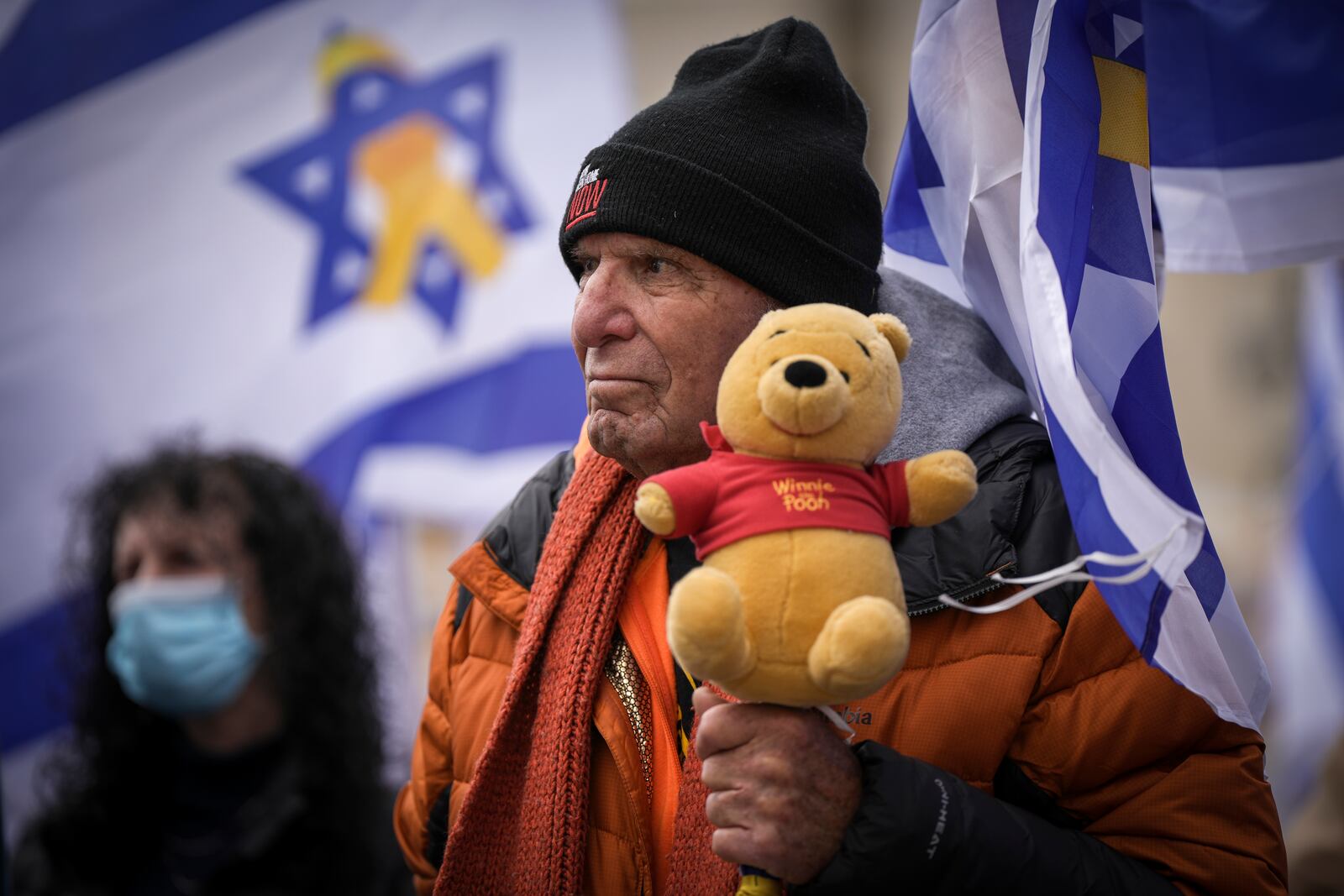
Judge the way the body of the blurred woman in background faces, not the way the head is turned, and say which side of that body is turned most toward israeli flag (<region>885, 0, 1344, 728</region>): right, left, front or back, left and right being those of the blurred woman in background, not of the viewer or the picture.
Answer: left

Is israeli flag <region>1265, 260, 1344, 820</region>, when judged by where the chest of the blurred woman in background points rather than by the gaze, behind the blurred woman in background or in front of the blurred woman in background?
behind

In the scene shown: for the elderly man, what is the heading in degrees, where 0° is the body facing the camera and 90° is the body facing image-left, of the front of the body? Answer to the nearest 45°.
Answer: approximately 45°

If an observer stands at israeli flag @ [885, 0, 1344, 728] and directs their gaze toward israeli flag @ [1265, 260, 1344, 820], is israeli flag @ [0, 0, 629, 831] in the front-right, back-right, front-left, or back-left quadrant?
front-left

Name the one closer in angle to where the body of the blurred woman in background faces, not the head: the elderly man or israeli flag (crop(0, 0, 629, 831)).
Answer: the elderly man

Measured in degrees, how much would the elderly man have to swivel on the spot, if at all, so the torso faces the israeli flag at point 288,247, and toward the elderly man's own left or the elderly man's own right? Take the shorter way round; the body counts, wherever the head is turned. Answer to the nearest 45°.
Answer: approximately 90° to the elderly man's own right

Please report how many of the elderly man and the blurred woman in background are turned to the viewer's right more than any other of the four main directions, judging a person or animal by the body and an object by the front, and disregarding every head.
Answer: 0

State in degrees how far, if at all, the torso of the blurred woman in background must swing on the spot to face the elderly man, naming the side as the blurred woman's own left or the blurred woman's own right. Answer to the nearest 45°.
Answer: approximately 45° to the blurred woman's own left

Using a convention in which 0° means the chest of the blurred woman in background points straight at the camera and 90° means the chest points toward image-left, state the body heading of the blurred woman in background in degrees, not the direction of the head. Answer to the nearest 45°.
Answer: approximately 45°

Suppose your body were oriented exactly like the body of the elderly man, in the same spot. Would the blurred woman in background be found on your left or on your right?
on your right

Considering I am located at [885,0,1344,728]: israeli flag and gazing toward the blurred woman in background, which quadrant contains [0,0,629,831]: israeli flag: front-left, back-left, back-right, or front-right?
front-right
